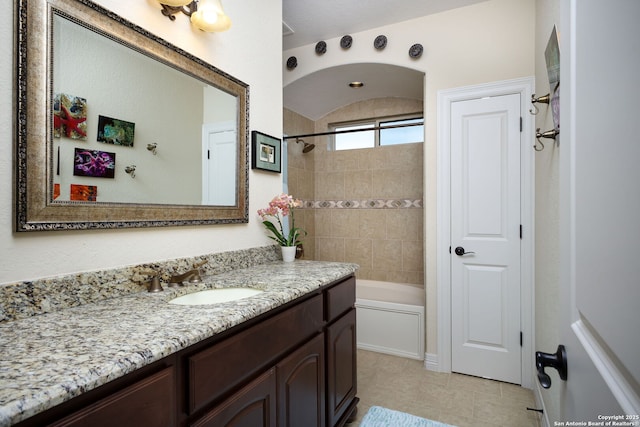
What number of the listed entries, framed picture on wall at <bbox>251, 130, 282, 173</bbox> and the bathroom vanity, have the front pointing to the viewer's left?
0

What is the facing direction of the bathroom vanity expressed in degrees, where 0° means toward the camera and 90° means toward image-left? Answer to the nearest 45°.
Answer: approximately 315°

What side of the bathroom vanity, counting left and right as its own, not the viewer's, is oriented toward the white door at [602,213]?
front

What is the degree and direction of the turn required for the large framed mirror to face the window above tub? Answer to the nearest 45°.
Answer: approximately 90° to its left

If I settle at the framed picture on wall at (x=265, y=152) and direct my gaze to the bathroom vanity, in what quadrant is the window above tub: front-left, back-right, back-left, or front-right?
back-left

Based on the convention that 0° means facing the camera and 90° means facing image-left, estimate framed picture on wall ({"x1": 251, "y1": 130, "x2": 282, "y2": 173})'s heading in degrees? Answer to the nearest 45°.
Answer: approximately 315°
